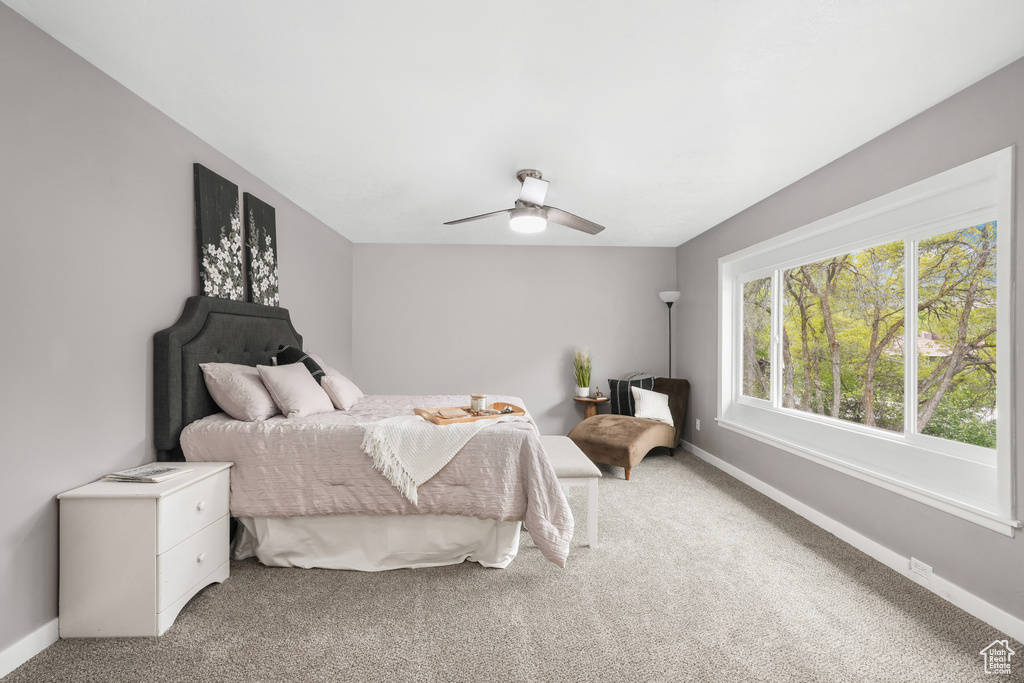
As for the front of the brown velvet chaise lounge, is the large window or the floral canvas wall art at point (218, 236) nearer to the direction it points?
the floral canvas wall art

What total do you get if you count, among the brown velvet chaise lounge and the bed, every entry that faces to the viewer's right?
1

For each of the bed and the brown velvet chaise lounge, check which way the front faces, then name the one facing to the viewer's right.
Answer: the bed

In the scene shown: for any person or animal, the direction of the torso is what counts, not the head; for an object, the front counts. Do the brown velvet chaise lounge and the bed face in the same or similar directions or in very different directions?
very different directions

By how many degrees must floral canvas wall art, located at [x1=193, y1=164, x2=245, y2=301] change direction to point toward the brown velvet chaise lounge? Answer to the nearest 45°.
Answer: approximately 45° to its left

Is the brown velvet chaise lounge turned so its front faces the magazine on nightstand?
yes

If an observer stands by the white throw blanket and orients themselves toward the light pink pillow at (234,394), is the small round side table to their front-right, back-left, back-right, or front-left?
back-right

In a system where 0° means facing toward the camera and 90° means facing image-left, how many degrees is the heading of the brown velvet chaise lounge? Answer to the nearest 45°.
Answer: approximately 45°

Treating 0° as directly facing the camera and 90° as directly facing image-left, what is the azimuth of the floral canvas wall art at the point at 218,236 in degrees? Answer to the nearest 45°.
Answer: approximately 315°

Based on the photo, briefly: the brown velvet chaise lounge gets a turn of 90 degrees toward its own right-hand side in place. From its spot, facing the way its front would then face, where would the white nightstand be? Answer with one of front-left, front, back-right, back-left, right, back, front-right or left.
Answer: left

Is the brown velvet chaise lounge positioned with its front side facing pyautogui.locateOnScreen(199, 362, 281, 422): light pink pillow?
yes

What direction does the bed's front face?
to the viewer's right

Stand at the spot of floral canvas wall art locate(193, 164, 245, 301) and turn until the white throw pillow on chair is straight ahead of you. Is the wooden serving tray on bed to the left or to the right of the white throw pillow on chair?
right

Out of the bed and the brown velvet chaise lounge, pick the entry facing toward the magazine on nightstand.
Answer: the brown velvet chaise lounge
